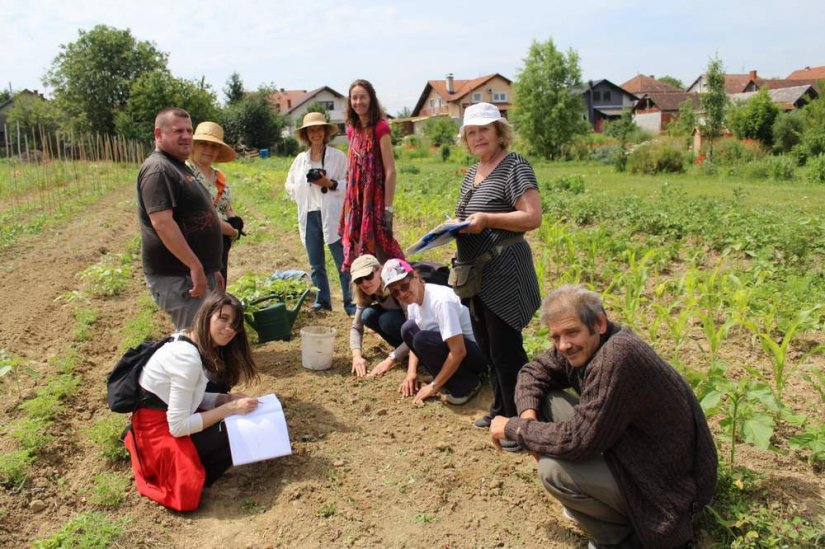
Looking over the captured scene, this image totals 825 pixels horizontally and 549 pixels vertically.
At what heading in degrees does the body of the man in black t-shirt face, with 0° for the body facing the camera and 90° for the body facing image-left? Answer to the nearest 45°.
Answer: approximately 315°

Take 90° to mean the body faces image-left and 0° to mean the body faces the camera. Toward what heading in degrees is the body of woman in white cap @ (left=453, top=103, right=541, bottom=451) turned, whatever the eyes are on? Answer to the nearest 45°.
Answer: approximately 45°

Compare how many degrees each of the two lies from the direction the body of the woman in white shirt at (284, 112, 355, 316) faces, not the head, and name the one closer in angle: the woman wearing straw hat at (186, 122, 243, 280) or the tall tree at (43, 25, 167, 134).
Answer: the woman wearing straw hat

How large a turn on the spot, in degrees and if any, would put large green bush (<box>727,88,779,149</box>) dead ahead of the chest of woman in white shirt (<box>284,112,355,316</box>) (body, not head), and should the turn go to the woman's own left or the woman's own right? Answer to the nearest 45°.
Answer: approximately 135° to the woman's own left

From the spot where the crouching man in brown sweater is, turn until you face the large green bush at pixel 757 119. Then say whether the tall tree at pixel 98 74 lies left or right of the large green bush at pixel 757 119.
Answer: left

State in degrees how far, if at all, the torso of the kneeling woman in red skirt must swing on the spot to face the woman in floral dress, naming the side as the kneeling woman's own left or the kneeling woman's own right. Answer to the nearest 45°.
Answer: approximately 45° to the kneeling woman's own left

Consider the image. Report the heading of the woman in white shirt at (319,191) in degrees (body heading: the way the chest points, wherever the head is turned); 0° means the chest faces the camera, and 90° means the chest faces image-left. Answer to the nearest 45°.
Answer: approximately 0°

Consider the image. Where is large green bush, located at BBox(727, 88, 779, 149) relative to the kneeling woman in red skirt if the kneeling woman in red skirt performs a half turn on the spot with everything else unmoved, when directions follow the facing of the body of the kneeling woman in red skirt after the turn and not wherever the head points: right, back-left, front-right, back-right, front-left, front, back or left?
back-right

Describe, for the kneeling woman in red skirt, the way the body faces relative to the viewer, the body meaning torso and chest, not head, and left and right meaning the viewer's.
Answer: facing to the right of the viewer

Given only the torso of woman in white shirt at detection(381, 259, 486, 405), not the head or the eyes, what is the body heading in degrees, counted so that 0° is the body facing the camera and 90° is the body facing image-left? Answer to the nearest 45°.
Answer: approximately 45°
